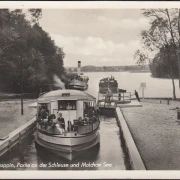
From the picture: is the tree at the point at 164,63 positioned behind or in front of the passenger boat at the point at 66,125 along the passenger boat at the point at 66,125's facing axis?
behind

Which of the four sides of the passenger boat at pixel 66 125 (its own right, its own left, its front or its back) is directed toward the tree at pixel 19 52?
back

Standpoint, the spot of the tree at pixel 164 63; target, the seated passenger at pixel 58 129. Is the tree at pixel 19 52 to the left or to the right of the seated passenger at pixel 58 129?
right

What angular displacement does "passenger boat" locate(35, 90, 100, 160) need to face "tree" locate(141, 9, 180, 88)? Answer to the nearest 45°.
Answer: approximately 135° to its left

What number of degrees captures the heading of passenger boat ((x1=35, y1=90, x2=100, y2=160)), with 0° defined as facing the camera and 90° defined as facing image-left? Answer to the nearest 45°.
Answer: approximately 0°
